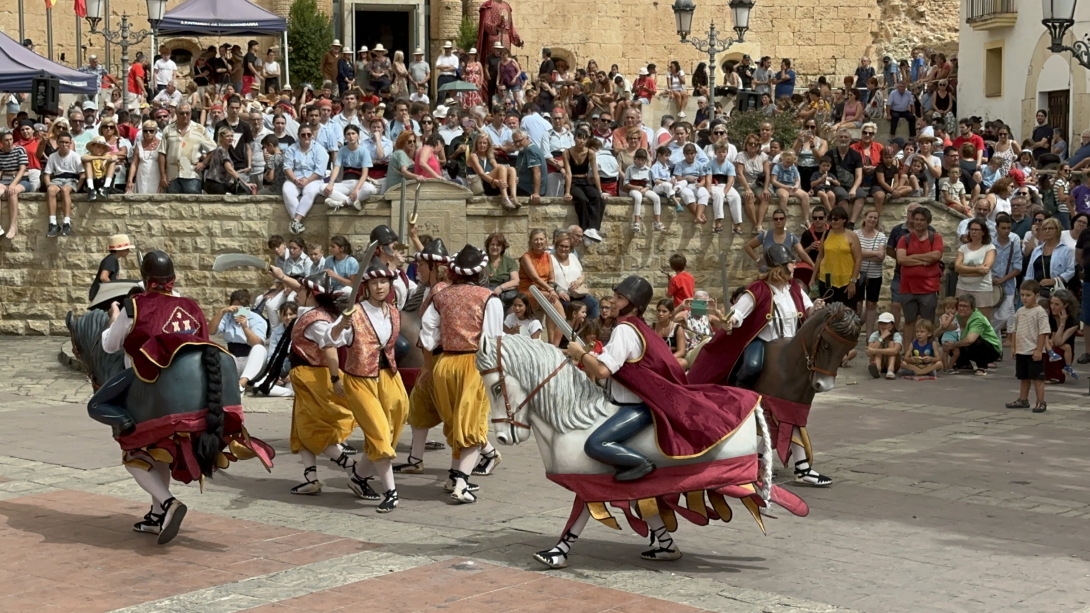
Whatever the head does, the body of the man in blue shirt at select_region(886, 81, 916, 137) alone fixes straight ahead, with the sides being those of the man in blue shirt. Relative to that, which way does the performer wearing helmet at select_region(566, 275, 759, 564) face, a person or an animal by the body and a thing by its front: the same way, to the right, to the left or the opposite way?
to the right

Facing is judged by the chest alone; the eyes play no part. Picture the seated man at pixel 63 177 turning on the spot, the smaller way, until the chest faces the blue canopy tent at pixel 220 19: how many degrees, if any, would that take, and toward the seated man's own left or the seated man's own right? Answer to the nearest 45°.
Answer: approximately 135° to the seated man's own left

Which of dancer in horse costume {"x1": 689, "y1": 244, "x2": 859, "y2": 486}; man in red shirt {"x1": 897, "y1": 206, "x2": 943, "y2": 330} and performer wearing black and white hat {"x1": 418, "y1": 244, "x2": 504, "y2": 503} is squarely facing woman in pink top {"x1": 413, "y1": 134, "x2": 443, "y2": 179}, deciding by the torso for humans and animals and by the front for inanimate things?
the performer wearing black and white hat

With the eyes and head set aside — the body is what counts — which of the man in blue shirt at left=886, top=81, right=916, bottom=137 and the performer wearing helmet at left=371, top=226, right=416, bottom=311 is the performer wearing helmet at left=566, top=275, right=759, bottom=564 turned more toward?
the performer wearing helmet

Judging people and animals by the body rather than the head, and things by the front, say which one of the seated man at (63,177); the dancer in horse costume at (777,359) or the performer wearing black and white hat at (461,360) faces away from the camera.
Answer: the performer wearing black and white hat

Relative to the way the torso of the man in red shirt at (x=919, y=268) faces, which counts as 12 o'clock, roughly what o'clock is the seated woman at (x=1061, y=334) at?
The seated woman is roughly at 10 o'clock from the man in red shirt.

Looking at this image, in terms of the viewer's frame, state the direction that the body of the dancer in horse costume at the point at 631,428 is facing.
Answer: to the viewer's left

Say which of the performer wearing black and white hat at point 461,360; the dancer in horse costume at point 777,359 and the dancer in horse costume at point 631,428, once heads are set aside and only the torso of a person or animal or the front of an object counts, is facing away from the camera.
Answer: the performer wearing black and white hat

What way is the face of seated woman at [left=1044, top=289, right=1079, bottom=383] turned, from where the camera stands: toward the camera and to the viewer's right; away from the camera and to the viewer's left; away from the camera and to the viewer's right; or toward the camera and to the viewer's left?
toward the camera and to the viewer's left

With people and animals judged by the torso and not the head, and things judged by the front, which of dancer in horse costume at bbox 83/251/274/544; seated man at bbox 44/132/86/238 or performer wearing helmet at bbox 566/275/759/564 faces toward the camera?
the seated man

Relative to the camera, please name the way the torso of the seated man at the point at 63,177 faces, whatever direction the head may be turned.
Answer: toward the camera

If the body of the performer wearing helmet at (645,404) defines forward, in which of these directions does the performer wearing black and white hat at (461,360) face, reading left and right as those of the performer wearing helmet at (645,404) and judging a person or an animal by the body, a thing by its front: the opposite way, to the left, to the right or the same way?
to the right

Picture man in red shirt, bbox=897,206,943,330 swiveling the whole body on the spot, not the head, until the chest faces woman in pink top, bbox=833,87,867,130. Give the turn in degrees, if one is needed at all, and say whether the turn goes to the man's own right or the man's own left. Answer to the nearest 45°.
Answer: approximately 180°

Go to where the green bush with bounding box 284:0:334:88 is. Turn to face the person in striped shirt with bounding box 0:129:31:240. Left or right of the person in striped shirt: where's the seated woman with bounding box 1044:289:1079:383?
left

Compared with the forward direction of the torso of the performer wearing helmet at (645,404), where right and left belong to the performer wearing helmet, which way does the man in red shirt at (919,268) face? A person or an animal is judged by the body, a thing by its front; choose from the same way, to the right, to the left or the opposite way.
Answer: to the left

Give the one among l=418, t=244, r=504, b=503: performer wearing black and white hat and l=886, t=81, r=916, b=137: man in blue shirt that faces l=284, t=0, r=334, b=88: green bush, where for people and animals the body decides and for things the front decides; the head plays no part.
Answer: the performer wearing black and white hat

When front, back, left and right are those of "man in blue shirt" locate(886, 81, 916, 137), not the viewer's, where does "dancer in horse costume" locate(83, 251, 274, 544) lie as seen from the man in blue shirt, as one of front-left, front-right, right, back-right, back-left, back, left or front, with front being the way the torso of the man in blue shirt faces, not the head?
front

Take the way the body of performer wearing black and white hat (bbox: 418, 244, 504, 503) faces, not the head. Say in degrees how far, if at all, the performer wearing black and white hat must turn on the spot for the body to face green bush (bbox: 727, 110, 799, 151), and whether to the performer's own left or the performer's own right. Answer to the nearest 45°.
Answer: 0° — they already face it

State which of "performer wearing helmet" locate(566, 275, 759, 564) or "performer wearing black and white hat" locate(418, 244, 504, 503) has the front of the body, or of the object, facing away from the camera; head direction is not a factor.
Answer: "performer wearing black and white hat" locate(418, 244, 504, 503)

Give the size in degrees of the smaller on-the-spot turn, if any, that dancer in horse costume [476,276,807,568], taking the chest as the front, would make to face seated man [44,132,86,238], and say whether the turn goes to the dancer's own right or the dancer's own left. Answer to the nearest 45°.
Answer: approximately 45° to the dancer's own right

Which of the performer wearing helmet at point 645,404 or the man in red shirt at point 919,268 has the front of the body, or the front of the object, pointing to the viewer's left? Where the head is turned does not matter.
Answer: the performer wearing helmet
